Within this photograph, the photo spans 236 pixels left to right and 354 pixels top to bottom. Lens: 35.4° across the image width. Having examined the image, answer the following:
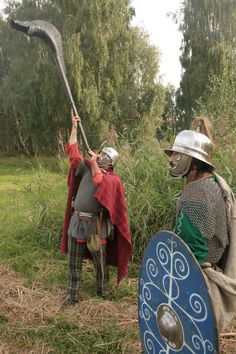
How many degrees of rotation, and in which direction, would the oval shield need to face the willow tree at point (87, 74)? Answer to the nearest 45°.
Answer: approximately 135° to its right

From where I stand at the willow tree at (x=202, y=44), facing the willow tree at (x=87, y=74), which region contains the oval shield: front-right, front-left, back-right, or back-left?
front-left

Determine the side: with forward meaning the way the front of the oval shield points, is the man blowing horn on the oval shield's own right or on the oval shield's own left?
on the oval shield's own right

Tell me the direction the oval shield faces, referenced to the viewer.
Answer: facing the viewer and to the left of the viewer

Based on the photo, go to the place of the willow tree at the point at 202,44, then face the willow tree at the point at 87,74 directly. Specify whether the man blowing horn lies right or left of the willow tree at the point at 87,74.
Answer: left

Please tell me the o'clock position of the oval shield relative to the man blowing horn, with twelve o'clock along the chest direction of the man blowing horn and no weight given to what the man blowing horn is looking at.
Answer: The oval shield is roughly at 10 o'clock from the man blowing horn.
